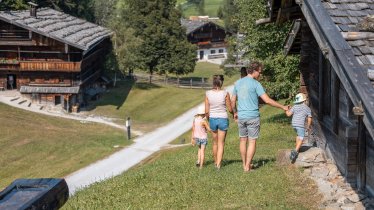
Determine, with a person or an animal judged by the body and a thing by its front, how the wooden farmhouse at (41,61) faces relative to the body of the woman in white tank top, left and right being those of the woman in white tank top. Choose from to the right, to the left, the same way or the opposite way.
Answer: the opposite way

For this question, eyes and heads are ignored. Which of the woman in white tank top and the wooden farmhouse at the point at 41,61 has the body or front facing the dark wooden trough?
the wooden farmhouse

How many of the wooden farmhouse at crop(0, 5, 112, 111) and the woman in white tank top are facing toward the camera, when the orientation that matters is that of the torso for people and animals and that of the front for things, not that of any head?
1

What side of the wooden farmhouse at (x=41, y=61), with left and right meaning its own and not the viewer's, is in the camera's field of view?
front

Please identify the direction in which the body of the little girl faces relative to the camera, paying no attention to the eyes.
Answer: away from the camera

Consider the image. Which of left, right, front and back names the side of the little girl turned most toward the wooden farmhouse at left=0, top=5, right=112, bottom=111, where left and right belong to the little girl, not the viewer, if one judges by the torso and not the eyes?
front

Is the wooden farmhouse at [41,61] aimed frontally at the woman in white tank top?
yes

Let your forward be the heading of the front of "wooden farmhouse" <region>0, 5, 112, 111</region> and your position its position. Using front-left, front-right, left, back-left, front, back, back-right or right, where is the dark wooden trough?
front

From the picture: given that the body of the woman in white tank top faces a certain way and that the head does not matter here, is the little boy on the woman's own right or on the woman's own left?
on the woman's own right

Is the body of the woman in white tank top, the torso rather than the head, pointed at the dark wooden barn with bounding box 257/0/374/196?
no

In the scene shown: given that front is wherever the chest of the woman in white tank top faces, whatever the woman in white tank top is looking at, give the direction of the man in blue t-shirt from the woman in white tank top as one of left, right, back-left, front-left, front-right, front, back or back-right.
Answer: back-right

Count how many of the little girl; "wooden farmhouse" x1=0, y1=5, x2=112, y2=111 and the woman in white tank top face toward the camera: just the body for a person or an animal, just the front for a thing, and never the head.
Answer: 1

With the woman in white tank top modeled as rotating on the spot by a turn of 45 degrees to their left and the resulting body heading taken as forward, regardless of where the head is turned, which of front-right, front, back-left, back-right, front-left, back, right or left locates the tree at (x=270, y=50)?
front-right

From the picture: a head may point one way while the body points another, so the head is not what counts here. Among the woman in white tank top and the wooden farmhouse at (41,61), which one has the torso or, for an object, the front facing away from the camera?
the woman in white tank top

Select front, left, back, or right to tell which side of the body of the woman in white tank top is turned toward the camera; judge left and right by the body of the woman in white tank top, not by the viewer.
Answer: back

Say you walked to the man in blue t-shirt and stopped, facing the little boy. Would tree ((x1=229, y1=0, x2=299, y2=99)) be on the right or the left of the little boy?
left

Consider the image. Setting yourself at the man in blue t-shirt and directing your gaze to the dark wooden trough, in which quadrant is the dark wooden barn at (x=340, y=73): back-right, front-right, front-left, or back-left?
back-left

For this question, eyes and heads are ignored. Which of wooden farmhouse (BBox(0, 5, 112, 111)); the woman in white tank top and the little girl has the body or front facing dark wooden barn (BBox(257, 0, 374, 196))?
the wooden farmhouse

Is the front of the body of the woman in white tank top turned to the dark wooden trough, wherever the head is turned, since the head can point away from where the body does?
no
